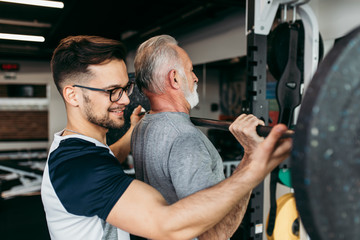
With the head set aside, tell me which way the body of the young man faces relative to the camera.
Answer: to the viewer's right

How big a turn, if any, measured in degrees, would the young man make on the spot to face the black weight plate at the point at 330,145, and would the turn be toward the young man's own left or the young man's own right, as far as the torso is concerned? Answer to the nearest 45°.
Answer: approximately 45° to the young man's own right
